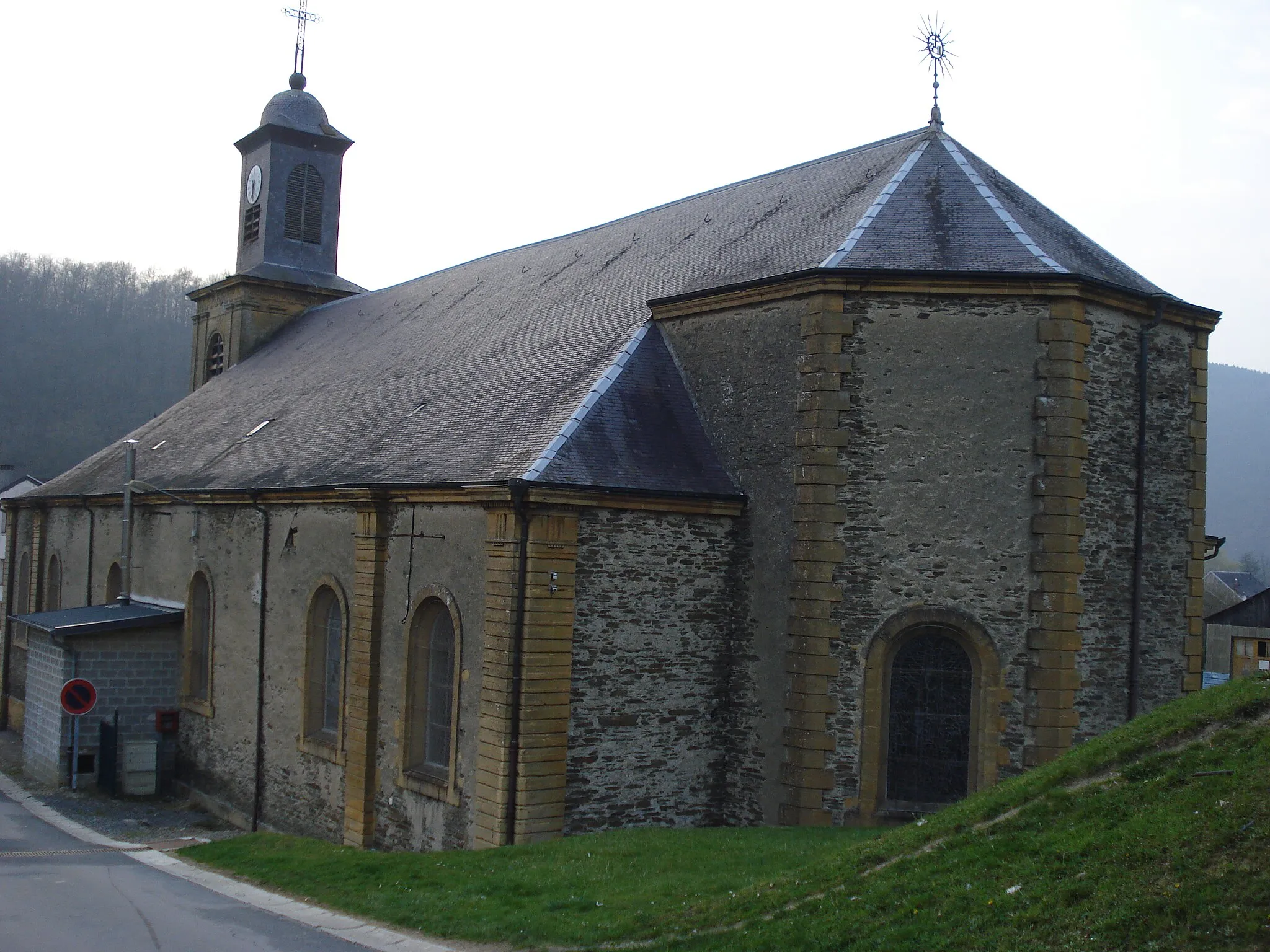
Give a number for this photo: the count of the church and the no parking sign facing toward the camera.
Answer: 1

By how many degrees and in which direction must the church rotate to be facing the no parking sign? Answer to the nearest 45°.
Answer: approximately 45° to its left

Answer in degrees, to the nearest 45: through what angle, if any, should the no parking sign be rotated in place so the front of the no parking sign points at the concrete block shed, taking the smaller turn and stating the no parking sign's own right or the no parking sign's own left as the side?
approximately 180°

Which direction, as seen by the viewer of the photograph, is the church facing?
facing away from the viewer and to the left of the viewer

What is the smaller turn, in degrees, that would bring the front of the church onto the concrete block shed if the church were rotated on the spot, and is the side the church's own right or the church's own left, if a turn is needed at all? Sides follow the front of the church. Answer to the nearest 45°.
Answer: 0° — it already faces it

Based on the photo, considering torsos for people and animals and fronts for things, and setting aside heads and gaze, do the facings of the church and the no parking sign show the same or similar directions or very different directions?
very different directions

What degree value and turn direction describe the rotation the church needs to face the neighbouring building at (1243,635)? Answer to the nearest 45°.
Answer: approximately 90° to its right
